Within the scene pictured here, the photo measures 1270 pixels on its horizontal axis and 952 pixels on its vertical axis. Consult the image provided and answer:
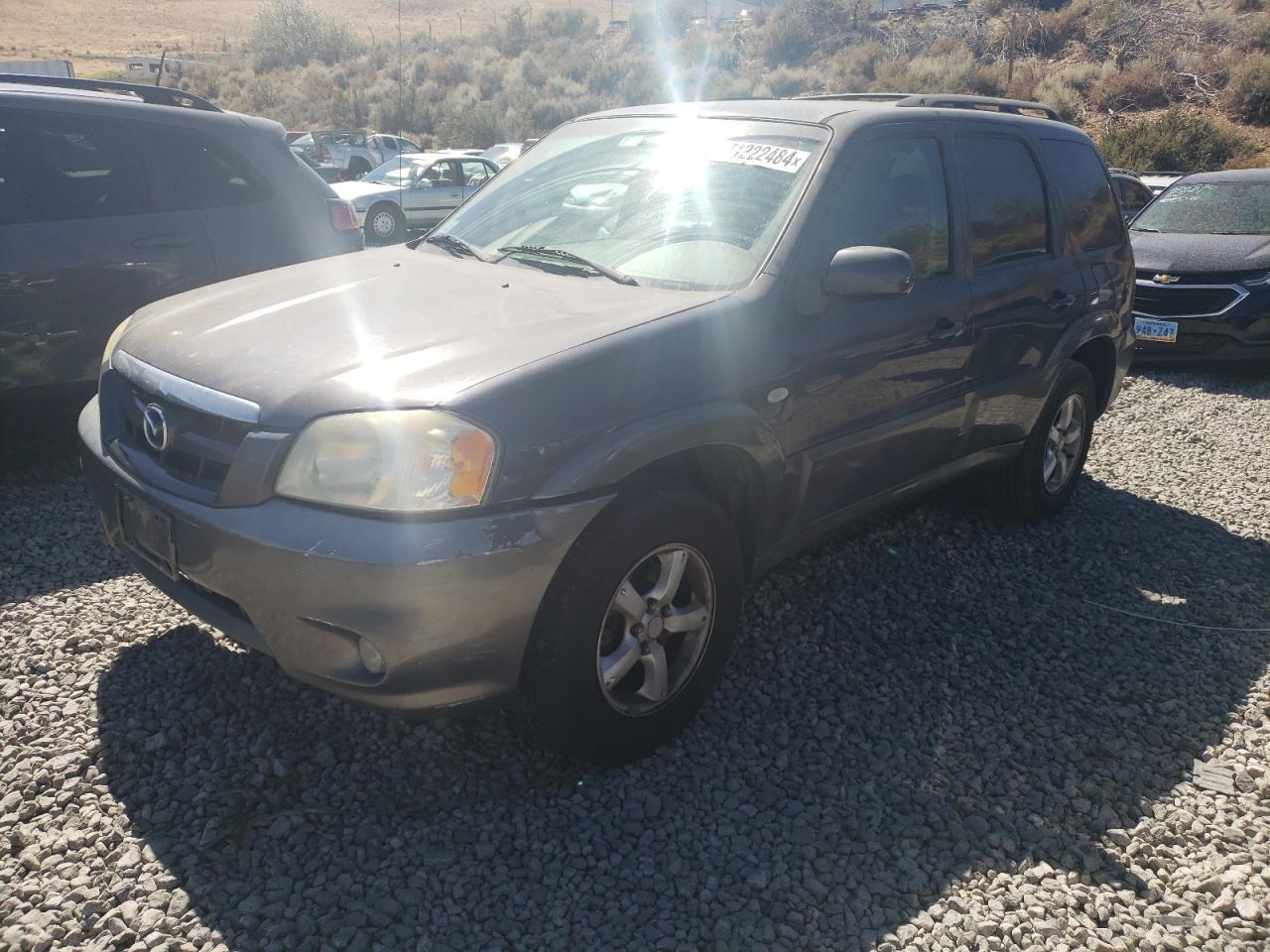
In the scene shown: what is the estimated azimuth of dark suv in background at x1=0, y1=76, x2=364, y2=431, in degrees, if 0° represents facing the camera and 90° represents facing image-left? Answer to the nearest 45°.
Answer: approximately 90°

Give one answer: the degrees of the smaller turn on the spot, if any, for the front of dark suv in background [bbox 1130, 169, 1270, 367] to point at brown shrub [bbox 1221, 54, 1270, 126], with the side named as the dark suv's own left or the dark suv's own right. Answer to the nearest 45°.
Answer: approximately 135° to the dark suv's own right

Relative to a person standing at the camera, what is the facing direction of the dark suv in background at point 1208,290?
facing the viewer and to the left of the viewer

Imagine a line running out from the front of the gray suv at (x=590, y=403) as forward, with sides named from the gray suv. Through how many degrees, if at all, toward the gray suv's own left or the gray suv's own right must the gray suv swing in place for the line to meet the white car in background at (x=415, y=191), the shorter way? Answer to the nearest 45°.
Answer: approximately 135° to the gray suv's own right

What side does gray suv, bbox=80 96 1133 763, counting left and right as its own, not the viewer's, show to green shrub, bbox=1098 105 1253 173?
back

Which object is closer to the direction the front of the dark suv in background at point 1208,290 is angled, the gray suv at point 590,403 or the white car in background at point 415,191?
the gray suv

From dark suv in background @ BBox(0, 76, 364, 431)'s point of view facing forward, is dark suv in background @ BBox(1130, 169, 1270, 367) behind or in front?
behind
